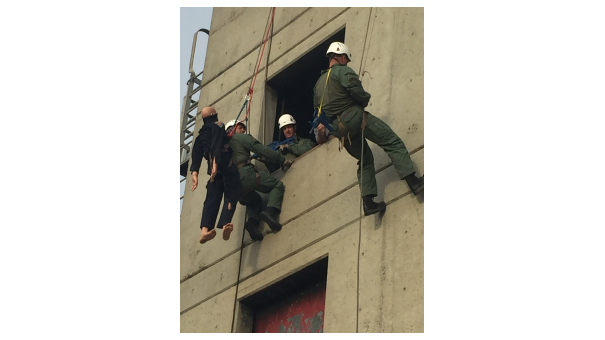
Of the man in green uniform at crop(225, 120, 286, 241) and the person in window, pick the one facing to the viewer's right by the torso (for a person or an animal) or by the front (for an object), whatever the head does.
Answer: the man in green uniform

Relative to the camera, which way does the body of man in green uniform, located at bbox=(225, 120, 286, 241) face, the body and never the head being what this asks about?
to the viewer's right

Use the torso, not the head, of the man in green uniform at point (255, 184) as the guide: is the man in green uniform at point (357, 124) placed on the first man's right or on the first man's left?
on the first man's right

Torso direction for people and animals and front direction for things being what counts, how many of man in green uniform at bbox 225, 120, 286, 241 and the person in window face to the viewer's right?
1

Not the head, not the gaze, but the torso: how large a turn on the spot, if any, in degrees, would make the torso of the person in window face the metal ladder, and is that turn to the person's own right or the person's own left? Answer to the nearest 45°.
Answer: approximately 90° to the person's own right

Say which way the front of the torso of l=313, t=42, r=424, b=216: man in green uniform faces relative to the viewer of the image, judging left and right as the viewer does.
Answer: facing away from the viewer and to the right of the viewer

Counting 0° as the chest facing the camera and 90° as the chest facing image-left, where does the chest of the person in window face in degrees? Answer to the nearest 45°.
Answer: approximately 45°
